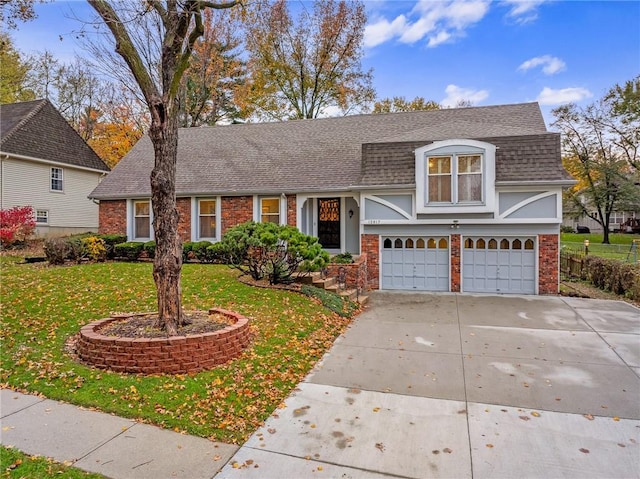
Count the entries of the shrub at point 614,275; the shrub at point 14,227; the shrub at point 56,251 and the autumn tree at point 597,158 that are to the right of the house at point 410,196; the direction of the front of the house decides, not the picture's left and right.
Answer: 2

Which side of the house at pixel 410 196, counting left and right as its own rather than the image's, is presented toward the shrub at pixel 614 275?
left

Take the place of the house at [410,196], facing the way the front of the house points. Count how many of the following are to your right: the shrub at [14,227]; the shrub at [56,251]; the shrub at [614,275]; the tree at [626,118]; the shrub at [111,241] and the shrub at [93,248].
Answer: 4

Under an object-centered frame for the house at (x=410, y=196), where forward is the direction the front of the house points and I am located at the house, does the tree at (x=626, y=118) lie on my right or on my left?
on my left

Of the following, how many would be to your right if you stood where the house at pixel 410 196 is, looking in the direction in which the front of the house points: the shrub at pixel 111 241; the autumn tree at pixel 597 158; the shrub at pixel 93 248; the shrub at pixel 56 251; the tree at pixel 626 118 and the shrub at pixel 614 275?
3

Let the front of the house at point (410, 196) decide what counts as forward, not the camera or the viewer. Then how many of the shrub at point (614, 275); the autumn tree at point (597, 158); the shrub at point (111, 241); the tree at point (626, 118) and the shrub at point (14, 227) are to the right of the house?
2

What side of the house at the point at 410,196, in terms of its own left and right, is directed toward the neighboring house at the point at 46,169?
right

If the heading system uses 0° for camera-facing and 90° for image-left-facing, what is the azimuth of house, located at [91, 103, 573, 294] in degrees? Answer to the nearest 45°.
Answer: approximately 0°

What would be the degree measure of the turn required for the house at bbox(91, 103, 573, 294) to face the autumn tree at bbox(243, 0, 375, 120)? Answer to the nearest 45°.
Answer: approximately 180°

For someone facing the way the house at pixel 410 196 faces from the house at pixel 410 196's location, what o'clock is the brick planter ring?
The brick planter ring is roughly at 1 o'clock from the house.

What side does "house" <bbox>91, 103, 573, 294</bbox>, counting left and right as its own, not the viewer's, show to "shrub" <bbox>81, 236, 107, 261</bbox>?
right

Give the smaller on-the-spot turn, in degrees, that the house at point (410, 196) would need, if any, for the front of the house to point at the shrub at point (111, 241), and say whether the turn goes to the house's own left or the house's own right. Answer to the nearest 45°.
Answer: approximately 90° to the house's own right
